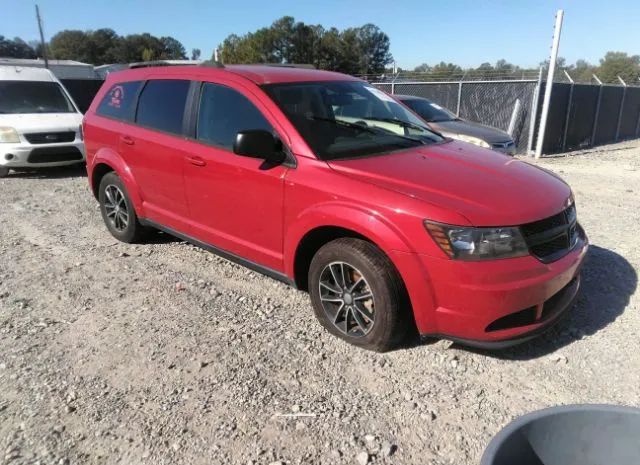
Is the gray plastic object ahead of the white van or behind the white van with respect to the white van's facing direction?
ahead

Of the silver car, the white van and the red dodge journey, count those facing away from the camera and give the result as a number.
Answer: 0

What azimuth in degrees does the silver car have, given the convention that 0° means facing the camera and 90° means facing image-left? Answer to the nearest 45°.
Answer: approximately 315°

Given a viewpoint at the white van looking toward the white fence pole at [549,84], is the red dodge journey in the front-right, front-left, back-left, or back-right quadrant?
front-right

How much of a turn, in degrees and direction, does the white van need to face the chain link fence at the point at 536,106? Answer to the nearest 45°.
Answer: approximately 45° to its left

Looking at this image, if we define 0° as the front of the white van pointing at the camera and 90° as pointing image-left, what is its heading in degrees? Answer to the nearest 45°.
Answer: approximately 315°

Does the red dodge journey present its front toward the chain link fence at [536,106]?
no

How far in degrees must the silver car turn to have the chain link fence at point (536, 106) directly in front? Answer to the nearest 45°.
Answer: approximately 45° to its left

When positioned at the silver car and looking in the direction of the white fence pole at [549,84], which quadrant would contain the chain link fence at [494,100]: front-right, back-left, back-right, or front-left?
front-left

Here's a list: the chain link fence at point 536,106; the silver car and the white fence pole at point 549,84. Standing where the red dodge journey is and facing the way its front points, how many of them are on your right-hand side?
0

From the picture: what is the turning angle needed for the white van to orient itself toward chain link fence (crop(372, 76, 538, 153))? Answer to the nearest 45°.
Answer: approximately 45° to its left

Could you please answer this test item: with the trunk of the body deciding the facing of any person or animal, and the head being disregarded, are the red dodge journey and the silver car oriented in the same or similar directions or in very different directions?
same or similar directions

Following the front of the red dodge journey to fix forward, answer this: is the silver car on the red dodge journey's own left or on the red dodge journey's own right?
on the red dodge journey's own left
